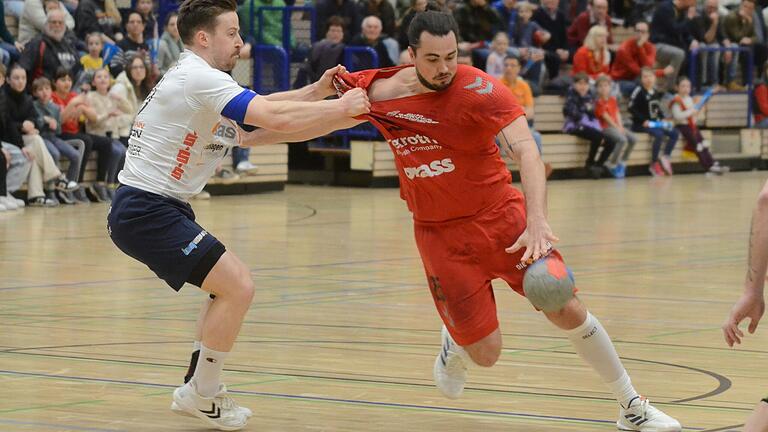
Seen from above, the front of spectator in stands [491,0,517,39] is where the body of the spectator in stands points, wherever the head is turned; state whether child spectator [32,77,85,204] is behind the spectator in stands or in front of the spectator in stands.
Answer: in front

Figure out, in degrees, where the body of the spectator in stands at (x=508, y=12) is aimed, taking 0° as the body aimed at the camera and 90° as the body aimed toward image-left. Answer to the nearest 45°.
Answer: approximately 0°

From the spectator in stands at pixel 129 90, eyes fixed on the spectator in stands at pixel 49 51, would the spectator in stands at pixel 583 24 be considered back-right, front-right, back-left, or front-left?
back-right

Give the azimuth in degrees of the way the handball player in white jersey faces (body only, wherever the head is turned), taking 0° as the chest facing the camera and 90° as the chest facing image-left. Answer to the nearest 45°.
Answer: approximately 270°

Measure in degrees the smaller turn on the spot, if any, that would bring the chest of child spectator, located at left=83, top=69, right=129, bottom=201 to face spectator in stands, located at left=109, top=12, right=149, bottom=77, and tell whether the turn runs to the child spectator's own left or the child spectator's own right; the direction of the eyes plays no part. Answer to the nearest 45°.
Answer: approximately 135° to the child spectator's own left

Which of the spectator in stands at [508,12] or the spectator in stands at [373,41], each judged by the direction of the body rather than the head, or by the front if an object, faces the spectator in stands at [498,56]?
the spectator in stands at [508,12]

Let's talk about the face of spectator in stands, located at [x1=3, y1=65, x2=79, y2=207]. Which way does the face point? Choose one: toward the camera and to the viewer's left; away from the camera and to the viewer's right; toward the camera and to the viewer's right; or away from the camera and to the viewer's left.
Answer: toward the camera and to the viewer's right

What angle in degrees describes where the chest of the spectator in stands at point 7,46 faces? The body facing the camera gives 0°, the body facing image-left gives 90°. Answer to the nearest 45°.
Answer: approximately 315°

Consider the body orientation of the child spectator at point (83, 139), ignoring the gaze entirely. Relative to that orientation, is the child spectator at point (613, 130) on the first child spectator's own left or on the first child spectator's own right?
on the first child spectator's own left

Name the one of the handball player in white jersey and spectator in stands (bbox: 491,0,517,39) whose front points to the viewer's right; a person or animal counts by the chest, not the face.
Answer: the handball player in white jersey
